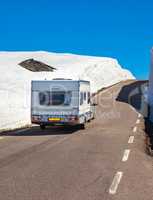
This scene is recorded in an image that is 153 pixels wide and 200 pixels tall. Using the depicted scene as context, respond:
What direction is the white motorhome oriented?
away from the camera
